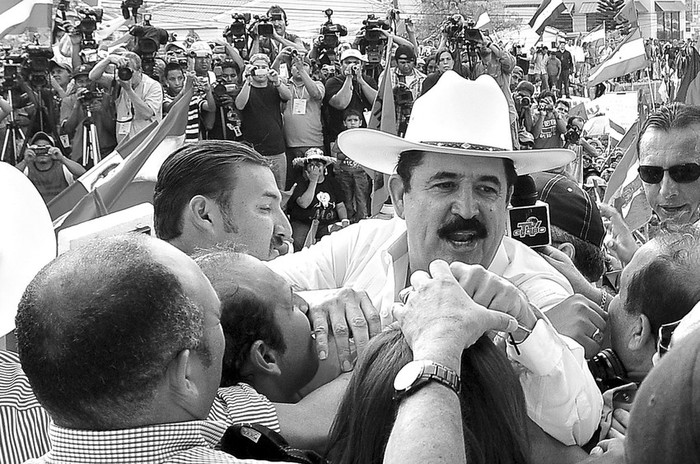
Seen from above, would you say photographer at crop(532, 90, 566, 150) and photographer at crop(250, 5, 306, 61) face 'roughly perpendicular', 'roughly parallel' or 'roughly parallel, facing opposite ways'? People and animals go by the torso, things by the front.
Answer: roughly parallel

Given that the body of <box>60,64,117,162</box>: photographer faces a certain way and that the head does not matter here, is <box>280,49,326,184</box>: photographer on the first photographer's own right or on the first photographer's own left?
on the first photographer's own left

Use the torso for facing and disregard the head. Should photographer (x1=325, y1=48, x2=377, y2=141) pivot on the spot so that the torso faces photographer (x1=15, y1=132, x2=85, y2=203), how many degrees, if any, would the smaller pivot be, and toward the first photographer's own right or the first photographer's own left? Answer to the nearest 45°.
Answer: approximately 45° to the first photographer's own right

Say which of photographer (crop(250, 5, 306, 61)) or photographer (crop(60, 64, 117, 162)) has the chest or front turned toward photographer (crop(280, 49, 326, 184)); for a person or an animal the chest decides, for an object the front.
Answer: photographer (crop(250, 5, 306, 61))

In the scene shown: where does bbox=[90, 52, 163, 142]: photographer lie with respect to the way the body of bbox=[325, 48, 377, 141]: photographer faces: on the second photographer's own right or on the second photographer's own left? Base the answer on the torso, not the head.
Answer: on the second photographer's own right

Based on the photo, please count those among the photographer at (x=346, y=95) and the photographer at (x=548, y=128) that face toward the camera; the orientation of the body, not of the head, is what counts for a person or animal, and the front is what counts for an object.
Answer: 2

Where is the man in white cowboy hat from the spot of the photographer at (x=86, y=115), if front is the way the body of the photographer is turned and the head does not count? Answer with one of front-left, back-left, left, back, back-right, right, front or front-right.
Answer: front

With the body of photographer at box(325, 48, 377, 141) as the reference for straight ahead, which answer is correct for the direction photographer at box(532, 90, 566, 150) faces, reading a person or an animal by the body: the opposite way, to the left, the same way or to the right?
the same way

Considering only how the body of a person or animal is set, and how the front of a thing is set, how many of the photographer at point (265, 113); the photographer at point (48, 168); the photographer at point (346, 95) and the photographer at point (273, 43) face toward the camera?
4

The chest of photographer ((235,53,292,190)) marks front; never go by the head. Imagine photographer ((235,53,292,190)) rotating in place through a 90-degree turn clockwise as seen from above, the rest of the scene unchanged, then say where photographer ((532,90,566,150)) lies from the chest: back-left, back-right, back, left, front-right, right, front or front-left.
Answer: back-right

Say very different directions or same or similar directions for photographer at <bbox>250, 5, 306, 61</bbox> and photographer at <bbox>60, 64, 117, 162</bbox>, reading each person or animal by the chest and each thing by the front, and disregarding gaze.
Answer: same or similar directions

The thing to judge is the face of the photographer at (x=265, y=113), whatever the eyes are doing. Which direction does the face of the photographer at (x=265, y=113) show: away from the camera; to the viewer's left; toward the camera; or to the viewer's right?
toward the camera

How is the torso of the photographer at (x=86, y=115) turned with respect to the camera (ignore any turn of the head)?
toward the camera

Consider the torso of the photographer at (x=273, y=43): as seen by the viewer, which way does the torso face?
toward the camera

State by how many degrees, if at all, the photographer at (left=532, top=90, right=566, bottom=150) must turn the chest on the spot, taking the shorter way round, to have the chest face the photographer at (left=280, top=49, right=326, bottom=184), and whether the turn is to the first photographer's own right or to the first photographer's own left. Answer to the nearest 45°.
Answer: approximately 45° to the first photographer's own right

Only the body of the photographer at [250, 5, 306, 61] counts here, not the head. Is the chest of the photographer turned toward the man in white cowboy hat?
yes

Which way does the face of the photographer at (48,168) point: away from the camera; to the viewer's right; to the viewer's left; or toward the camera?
toward the camera
